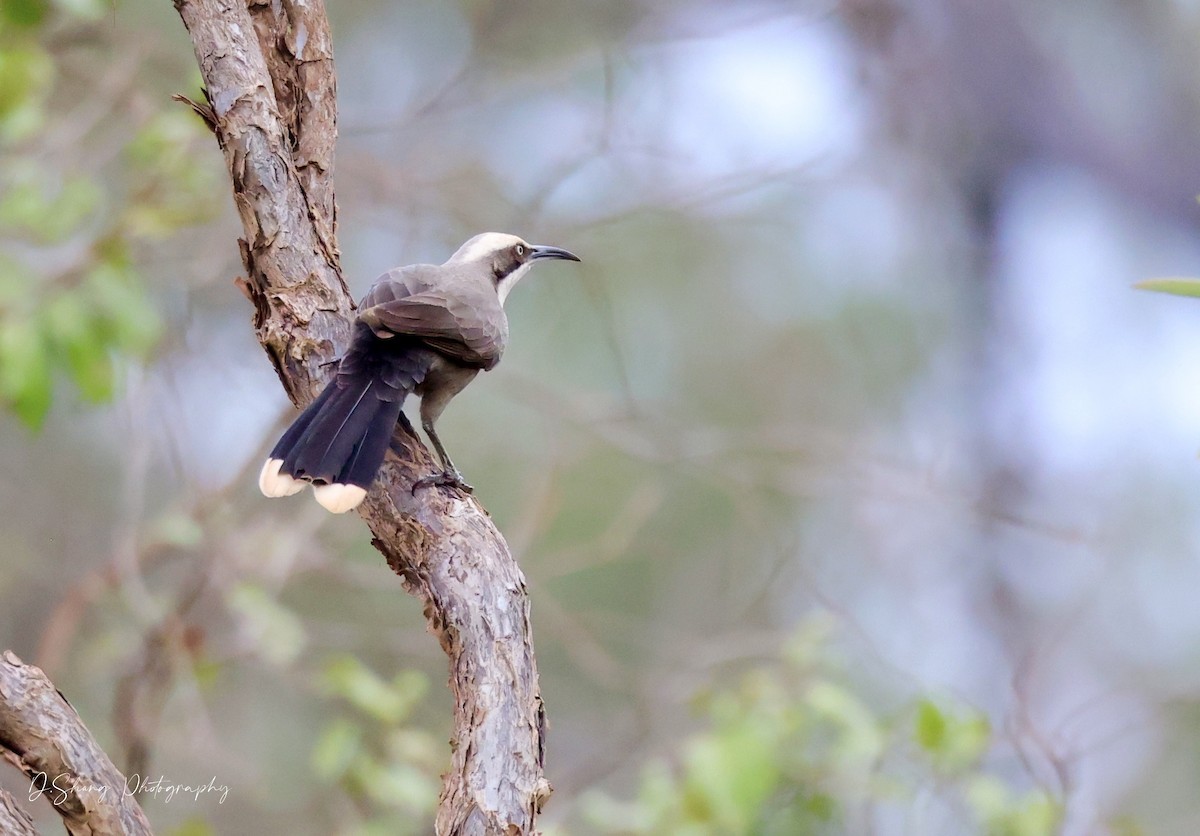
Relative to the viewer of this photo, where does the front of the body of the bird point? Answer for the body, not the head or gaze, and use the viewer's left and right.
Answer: facing away from the viewer and to the right of the viewer

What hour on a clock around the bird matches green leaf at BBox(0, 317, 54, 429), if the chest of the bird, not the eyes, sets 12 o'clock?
The green leaf is roughly at 9 o'clock from the bird.

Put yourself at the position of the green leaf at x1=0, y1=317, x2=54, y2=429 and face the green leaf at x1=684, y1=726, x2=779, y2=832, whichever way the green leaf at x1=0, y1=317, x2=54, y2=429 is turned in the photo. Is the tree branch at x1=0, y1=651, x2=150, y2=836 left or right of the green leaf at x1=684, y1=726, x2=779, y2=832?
right

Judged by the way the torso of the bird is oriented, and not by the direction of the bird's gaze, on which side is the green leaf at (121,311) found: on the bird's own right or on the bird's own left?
on the bird's own left

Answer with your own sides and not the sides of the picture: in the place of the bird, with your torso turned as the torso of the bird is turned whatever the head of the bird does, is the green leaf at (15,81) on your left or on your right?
on your left

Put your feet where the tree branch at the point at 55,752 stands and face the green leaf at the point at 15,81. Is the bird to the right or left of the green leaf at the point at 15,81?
right

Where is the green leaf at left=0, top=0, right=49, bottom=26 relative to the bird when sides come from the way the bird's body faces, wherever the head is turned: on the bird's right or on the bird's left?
on the bird's left
